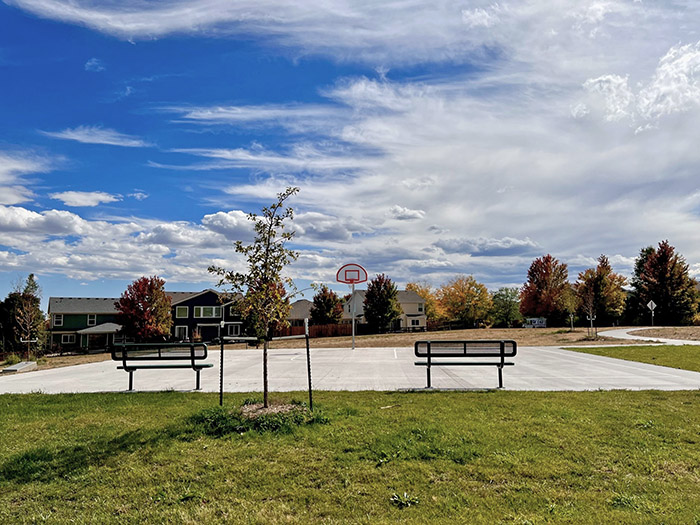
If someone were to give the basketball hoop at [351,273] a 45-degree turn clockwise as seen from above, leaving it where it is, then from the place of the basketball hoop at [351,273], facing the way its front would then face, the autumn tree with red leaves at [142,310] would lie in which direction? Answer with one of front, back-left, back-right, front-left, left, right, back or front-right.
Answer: right

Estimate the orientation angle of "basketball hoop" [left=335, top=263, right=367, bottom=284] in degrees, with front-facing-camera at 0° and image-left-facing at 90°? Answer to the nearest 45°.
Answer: approximately 0°
